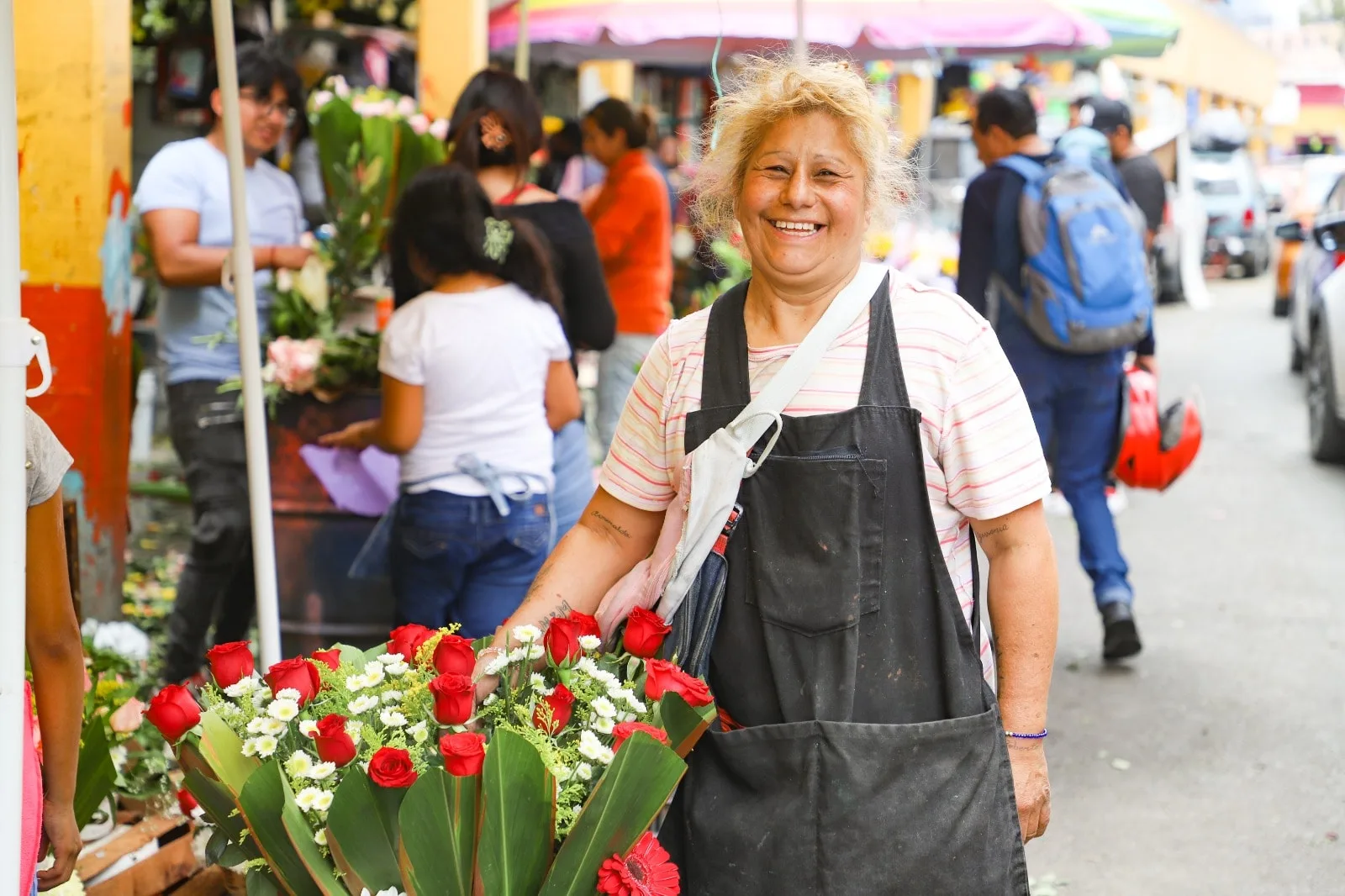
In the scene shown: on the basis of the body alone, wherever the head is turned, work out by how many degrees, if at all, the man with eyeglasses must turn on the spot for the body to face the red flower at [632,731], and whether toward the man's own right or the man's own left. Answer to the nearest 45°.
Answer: approximately 45° to the man's own right

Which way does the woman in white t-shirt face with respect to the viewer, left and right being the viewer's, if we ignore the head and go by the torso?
facing away from the viewer and to the left of the viewer

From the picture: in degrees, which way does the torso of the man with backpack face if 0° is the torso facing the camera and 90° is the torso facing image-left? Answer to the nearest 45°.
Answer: approximately 135°

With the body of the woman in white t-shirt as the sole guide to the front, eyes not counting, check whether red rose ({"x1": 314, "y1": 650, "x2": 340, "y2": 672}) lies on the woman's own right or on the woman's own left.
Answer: on the woman's own left

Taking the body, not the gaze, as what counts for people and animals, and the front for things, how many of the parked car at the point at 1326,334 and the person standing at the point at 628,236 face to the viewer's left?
1

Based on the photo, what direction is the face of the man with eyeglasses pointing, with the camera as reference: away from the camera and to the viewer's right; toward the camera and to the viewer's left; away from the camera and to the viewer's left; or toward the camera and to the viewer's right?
toward the camera and to the viewer's right

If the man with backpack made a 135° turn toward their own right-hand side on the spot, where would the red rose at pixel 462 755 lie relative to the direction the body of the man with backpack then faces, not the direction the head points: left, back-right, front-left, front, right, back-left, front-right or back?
right

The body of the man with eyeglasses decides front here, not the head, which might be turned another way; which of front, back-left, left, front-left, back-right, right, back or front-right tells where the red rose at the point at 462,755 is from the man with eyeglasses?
front-right

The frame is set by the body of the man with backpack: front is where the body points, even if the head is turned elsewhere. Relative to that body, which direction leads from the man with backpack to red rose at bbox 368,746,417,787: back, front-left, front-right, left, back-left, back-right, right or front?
back-left

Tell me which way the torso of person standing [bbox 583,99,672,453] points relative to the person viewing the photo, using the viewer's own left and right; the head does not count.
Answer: facing to the left of the viewer
